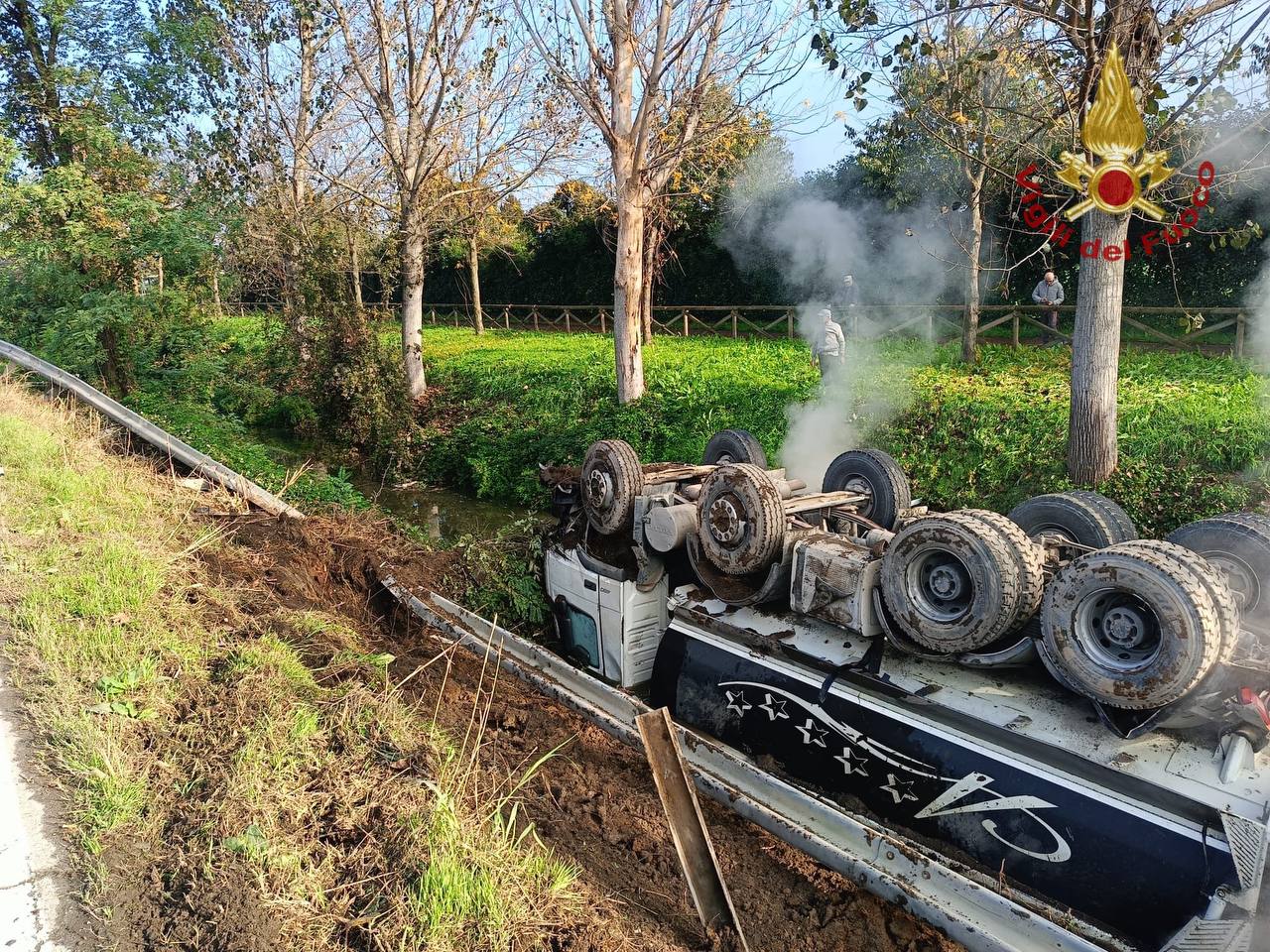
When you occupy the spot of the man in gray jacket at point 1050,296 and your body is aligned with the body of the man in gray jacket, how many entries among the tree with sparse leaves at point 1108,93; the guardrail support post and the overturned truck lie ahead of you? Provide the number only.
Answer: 3

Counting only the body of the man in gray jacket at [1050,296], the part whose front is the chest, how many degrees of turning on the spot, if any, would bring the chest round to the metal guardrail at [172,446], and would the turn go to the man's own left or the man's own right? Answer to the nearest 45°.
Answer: approximately 45° to the man's own right

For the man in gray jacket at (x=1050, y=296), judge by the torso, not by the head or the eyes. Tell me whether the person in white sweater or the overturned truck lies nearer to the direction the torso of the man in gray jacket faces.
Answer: the overturned truck

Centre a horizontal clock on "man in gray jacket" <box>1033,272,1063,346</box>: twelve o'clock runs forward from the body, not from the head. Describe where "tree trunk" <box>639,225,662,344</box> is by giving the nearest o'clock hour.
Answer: The tree trunk is roughly at 2 o'clock from the man in gray jacket.

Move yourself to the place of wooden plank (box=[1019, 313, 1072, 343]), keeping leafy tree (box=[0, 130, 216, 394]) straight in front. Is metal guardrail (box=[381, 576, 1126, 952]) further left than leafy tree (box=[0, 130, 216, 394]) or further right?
left

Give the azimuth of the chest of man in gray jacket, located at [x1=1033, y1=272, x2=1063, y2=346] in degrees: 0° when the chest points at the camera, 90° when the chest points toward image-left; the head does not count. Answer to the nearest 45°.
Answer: approximately 0°

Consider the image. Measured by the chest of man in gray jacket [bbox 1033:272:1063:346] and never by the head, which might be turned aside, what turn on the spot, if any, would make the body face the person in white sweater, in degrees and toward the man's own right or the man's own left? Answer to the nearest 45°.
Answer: approximately 45° to the man's own right

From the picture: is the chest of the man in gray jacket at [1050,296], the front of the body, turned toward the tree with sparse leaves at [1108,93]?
yes
